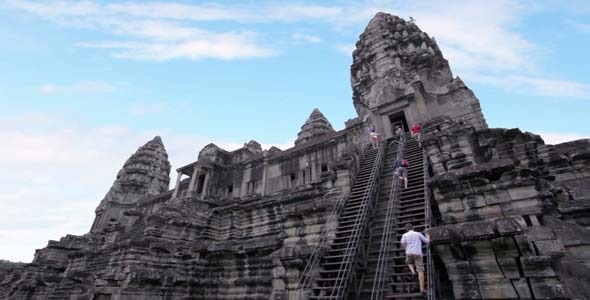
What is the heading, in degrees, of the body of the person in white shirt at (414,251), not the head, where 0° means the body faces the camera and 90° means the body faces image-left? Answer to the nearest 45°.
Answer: approximately 180°
